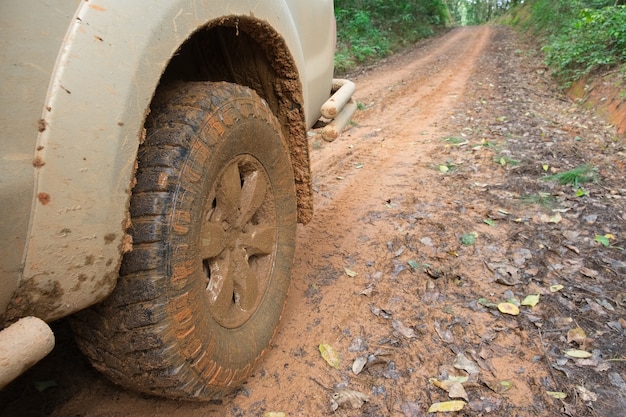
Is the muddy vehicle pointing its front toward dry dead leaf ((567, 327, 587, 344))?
no

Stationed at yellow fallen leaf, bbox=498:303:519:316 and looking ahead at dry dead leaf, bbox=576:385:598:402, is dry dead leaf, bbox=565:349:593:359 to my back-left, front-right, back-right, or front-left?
front-left
